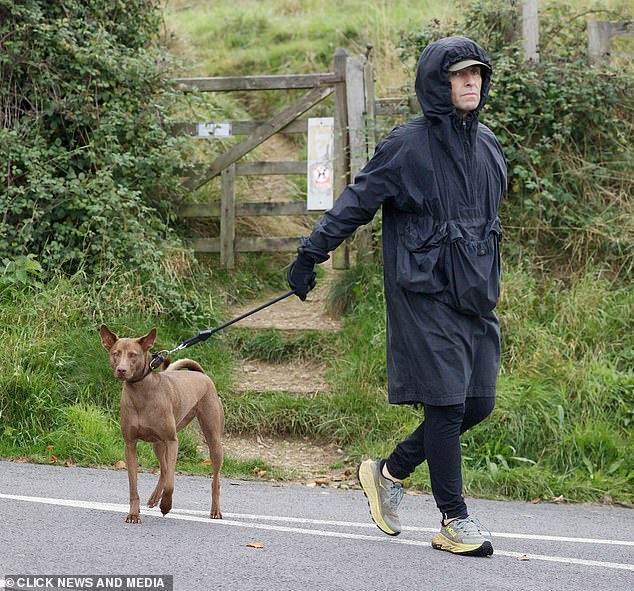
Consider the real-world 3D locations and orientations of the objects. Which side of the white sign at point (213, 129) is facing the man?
front

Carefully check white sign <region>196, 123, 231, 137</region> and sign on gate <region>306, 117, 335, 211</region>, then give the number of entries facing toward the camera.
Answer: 2

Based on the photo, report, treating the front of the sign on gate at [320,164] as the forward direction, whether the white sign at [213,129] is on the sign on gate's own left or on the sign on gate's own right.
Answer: on the sign on gate's own right

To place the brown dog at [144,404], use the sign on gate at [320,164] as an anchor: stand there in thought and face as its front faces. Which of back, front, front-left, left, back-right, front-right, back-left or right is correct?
front

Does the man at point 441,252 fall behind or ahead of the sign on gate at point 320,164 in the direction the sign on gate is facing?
ahead

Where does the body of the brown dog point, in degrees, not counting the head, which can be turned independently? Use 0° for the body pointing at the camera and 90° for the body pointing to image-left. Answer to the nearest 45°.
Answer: approximately 45°

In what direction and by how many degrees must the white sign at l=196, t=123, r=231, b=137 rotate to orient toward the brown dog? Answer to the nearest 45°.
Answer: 0° — it already faces it

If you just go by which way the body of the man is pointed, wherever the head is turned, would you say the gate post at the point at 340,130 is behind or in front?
behind

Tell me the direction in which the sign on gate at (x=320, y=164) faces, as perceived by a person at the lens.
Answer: facing the viewer

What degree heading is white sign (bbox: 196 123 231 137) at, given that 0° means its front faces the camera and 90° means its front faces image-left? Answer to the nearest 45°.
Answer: approximately 0°

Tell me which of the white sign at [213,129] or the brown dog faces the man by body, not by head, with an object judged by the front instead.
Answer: the white sign
